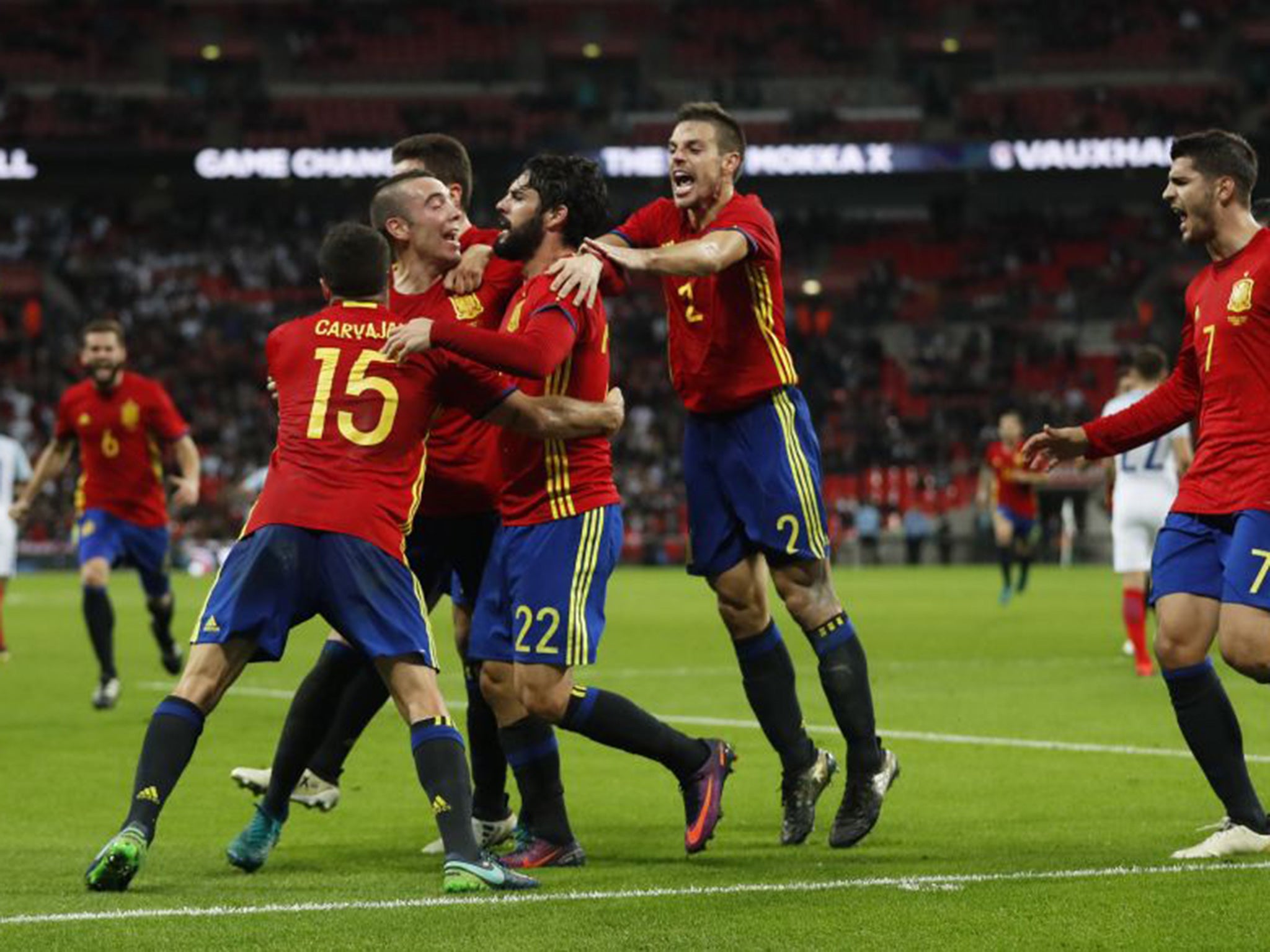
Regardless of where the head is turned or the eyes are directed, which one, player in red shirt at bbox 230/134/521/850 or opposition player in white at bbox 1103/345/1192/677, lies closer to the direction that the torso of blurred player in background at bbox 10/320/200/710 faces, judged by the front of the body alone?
the player in red shirt

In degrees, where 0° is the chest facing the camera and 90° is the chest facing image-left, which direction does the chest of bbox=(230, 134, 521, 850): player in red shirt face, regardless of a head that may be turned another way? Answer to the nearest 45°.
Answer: approximately 315°

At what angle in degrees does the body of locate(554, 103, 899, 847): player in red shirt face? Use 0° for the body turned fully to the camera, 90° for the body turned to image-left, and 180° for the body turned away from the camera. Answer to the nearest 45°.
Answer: approximately 45°

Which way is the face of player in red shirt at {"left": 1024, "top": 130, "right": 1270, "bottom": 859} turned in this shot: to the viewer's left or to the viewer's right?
to the viewer's left

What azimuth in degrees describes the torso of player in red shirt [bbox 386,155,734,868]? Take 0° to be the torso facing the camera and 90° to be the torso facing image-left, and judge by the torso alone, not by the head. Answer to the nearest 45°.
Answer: approximately 90°

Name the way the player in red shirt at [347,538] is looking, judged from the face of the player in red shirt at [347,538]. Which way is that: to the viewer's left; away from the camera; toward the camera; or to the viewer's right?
away from the camera

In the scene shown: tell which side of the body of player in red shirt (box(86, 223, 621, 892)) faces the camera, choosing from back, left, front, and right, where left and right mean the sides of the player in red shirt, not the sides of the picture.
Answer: back
